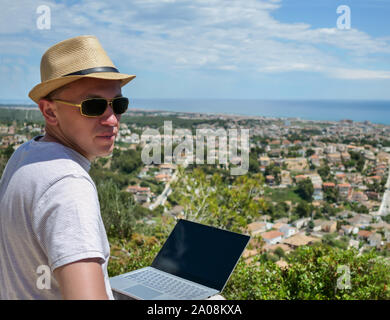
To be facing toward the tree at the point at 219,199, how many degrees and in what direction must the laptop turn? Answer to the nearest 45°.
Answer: approximately 135° to its right

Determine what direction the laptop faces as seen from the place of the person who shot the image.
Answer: facing the viewer and to the left of the viewer

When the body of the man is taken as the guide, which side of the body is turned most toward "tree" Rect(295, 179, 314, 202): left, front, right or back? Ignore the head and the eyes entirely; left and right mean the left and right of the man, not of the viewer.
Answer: front

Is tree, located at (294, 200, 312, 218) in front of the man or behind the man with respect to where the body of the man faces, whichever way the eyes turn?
in front

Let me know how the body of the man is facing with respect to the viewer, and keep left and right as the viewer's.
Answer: facing away from the viewer and to the right of the viewer

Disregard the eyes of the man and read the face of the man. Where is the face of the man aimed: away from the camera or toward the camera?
toward the camera
